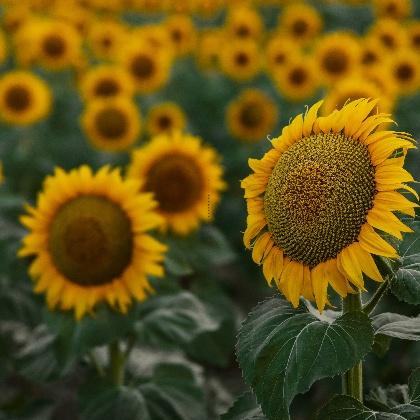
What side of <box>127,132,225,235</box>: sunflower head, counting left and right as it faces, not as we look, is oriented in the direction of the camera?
front

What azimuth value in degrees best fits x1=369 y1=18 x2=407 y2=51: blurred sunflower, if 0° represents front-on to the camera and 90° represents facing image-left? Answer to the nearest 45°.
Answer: approximately 0°

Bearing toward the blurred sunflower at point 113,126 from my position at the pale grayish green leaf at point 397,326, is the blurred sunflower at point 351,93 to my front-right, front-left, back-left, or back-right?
front-right

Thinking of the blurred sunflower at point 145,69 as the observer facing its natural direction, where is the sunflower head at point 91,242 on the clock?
The sunflower head is roughly at 12 o'clock from the blurred sunflower.

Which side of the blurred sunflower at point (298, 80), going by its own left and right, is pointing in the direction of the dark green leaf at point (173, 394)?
front

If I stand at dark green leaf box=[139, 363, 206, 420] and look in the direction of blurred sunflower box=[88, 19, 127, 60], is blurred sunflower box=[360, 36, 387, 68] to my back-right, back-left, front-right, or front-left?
front-right

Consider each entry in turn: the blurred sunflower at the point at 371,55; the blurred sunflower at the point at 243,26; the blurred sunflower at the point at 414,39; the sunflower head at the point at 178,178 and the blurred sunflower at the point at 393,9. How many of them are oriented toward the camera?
5

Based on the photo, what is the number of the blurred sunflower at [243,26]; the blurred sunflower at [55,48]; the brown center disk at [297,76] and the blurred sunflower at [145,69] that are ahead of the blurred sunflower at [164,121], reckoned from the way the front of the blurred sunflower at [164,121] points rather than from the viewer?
0

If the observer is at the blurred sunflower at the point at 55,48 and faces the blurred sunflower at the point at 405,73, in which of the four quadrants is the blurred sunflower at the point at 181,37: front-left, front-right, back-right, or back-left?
front-left

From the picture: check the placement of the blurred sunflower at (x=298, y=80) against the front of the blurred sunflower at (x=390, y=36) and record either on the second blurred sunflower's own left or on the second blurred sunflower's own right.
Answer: on the second blurred sunflower's own right

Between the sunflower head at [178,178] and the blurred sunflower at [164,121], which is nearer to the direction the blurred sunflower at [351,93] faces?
the sunflower head

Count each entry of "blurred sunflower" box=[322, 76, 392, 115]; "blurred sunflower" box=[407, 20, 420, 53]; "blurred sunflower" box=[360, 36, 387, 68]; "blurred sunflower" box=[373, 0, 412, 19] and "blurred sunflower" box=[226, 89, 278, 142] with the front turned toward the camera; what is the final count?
5

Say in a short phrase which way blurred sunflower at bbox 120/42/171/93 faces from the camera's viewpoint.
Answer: facing the viewer

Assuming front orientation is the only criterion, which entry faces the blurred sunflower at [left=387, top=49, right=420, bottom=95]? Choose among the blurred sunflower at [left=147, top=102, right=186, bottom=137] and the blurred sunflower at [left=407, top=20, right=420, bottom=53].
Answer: the blurred sunflower at [left=407, top=20, right=420, bottom=53]

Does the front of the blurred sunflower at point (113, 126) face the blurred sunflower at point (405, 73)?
no

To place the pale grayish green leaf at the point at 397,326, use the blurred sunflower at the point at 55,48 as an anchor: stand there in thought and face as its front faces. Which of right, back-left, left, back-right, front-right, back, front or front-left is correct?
front

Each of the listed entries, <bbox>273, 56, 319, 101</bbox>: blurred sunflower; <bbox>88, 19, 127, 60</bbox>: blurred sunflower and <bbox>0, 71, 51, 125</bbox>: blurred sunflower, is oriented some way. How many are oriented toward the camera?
3

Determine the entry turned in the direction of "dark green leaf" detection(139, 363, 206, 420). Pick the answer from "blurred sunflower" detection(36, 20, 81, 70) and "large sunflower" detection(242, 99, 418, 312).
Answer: the blurred sunflower

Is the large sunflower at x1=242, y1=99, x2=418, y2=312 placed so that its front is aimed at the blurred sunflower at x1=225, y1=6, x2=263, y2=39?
no

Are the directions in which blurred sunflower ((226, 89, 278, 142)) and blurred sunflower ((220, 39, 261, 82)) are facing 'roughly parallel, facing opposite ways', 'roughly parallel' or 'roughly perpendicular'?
roughly parallel

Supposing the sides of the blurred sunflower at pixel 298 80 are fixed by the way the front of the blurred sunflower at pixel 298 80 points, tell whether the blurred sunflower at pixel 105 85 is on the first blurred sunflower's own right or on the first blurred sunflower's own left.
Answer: on the first blurred sunflower's own right

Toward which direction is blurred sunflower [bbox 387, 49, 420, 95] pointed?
toward the camera
